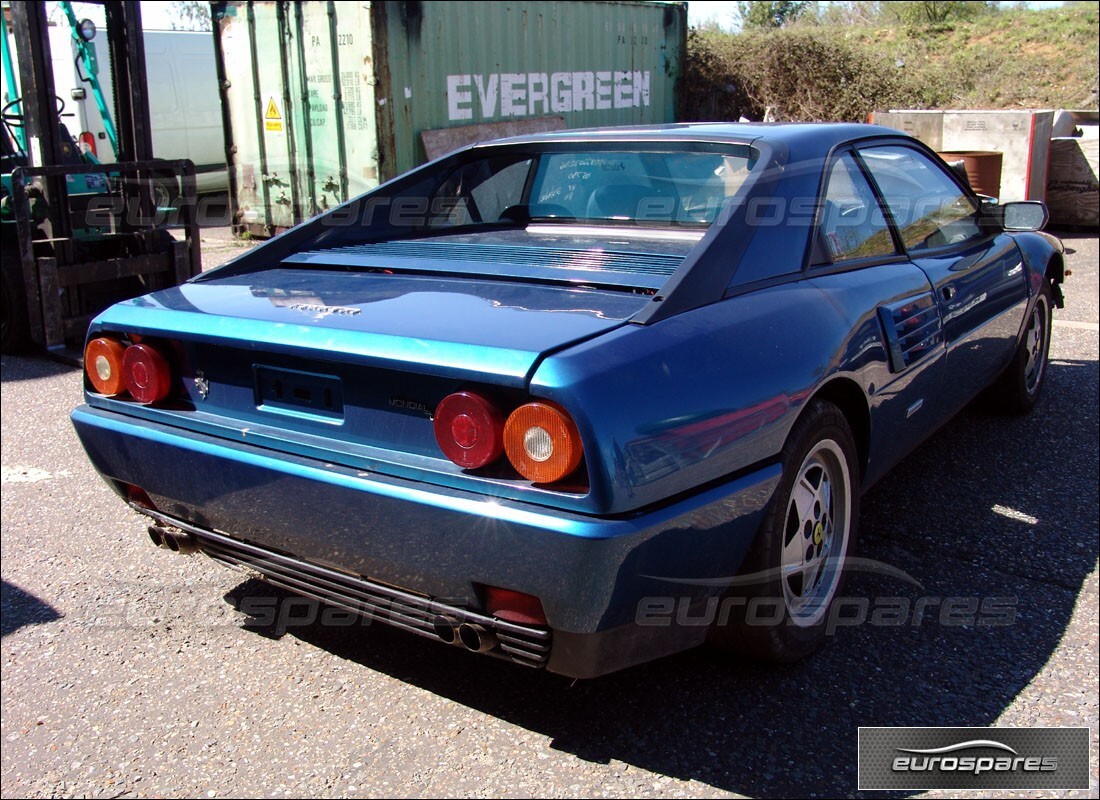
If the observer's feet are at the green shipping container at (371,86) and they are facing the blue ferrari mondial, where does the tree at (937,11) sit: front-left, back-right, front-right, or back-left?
back-left

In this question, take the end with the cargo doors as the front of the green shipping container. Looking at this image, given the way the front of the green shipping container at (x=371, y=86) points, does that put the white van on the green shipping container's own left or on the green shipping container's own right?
on the green shipping container's own right

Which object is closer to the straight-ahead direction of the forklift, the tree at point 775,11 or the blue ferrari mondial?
the blue ferrari mondial

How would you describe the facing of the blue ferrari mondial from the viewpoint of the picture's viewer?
facing away from the viewer and to the right of the viewer

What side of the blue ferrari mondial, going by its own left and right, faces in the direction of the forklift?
left

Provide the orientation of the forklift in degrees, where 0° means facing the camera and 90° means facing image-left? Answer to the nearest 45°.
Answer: approximately 315°

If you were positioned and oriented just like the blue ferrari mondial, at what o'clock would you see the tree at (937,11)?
The tree is roughly at 11 o'clock from the blue ferrari mondial.

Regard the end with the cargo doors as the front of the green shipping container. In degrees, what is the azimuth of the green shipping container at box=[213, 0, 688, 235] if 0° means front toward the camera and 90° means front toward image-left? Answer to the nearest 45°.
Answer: approximately 45°

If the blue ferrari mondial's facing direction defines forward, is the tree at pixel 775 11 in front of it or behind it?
in front

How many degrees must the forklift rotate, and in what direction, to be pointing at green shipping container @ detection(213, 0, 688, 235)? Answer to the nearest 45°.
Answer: approximately 90° to its left

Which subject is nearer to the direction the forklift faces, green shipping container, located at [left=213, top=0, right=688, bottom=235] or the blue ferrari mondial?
the blue ferrari mondial

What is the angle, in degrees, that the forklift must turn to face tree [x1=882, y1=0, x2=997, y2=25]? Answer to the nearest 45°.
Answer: approximately 90° to its left
